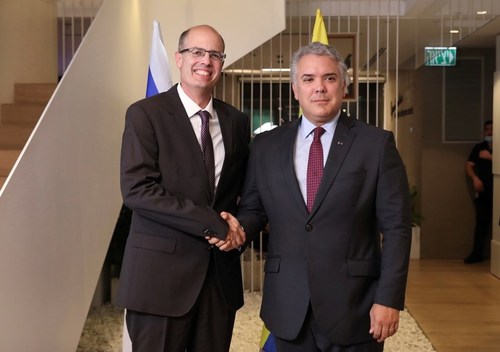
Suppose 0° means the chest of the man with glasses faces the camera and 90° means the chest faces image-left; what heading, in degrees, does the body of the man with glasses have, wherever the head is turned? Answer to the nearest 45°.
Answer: approximately 315°

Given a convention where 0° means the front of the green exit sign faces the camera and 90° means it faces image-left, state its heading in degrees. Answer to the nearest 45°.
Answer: approximately 0°

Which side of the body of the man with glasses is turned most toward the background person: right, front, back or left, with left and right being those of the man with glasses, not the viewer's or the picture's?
left

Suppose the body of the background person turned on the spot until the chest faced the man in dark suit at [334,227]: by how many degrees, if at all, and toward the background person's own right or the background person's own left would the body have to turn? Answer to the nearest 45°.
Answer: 0° — they already face them
